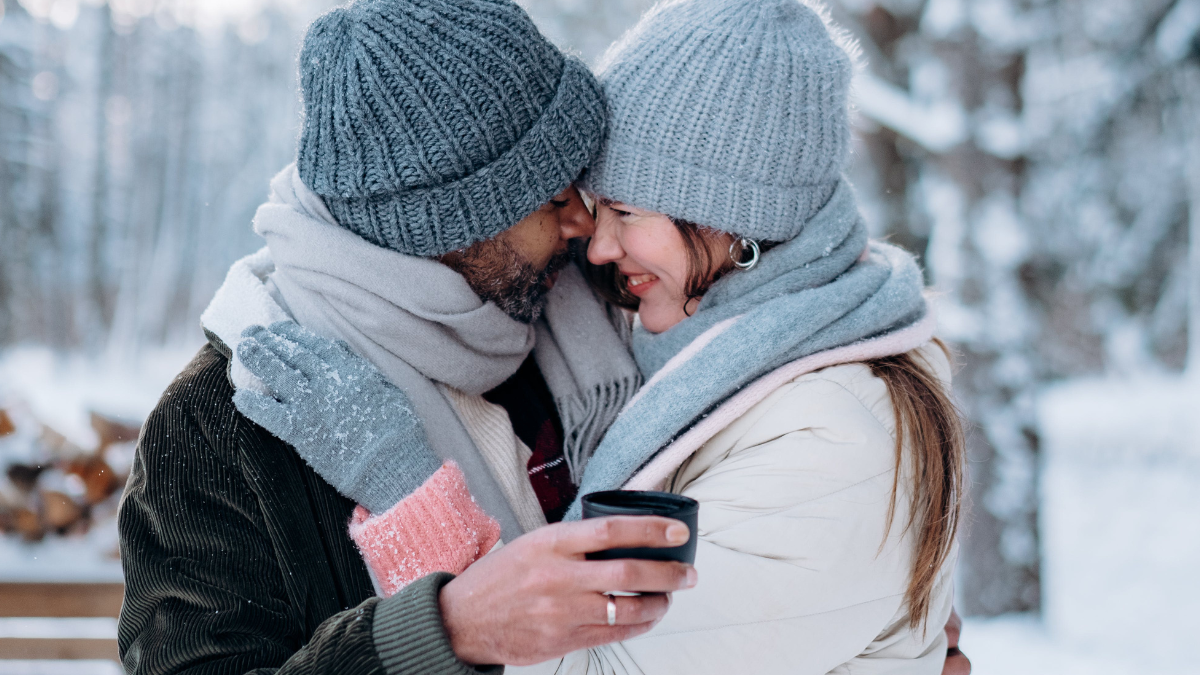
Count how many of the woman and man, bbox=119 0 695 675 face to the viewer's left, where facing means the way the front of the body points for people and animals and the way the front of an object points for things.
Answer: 1

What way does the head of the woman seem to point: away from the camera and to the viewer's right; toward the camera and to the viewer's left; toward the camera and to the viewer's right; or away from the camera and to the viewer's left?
toward the camera and to the viewer's left

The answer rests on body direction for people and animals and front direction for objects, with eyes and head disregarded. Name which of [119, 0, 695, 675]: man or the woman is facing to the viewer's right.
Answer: the man

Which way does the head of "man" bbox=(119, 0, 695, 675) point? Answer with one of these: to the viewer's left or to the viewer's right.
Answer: to the viewer's right

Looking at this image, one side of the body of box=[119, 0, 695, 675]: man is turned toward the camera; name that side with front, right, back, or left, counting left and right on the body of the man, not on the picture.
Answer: right

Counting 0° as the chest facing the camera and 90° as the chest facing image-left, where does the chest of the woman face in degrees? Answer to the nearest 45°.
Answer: approximately 90°

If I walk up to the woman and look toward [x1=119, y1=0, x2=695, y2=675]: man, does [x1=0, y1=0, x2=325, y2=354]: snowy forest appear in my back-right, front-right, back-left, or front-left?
front-right

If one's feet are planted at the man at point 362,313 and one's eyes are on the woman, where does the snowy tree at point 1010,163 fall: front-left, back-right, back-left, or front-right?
front-left

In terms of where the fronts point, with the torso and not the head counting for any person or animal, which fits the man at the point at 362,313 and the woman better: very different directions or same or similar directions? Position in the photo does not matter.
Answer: very different directions
